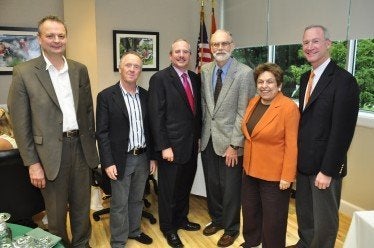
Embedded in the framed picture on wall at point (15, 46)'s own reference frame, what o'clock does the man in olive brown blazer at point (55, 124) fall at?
The man in olive brown blazer is roughly at 12 o'clock from the framed picture on wall.

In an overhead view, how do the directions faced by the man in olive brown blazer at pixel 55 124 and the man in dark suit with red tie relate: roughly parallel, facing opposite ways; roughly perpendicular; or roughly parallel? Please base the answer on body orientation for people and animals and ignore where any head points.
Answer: roughly parallel

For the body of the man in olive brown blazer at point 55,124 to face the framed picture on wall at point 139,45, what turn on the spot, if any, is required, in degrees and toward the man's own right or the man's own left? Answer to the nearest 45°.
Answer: approximately 90° to the man's own left

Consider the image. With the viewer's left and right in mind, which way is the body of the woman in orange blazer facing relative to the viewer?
facing the viewer and to the left of the viewer

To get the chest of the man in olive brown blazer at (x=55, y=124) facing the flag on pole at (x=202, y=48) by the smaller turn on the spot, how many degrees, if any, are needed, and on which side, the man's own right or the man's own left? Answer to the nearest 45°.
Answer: approximately 90° to the man's own left

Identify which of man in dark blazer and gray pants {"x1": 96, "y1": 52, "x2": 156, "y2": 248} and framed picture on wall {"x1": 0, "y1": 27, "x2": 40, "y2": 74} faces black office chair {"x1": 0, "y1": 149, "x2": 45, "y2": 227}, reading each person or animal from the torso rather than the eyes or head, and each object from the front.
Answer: the framed picture on wall

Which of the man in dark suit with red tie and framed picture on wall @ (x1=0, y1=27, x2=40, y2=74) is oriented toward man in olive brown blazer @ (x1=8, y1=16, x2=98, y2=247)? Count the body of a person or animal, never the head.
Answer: the framed picture on wall

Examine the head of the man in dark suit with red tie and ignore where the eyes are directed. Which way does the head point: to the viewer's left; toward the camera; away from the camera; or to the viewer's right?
toward the camera

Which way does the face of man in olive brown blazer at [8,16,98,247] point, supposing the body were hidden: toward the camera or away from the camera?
toward the camera

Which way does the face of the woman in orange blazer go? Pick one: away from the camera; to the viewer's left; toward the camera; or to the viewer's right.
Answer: toward the camera

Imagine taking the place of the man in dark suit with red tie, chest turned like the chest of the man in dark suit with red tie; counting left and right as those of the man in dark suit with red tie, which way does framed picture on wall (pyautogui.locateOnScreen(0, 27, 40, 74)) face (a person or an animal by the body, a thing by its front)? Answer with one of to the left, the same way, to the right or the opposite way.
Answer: the same way

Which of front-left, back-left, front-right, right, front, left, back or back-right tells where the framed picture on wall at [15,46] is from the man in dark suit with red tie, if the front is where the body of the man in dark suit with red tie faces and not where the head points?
back

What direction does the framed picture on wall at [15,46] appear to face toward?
toward the camera

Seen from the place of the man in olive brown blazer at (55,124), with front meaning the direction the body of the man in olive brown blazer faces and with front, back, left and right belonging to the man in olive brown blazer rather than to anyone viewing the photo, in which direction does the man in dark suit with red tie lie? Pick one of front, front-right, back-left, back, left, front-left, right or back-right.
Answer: front-left

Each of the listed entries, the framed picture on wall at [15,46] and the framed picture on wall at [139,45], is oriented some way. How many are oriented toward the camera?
2

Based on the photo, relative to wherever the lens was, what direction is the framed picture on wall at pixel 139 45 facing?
facing the viewer

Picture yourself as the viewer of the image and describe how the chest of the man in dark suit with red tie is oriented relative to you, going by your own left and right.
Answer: facing the viewer and to the right of the viewer

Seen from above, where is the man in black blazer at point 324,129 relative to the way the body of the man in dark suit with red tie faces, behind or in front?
in front
